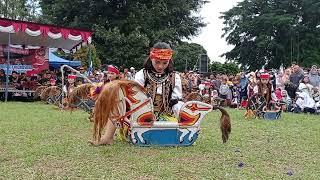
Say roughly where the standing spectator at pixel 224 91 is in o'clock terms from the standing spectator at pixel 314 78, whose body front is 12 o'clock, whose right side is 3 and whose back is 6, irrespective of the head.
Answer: The standing spectator at pixel 224 91 is roughly at 2 o'clock from the standing spectator at pixel 314 78.

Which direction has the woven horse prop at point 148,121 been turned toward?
to the viewer's left

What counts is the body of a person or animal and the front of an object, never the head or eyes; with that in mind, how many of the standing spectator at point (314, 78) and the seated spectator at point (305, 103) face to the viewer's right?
0

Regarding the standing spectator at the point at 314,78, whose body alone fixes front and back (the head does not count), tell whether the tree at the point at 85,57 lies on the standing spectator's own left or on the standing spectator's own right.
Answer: on the standing spectator's own right

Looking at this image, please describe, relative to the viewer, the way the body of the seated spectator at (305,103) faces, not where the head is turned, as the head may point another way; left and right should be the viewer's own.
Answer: facing the viewer and to the left of the viewer

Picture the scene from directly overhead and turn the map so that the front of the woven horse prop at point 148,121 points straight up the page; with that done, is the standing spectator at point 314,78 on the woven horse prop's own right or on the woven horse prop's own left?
on the woven horse prop's own right

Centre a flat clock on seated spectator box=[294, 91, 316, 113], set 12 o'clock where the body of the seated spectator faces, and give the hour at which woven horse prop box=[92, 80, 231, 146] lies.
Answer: The woven horse prop is roughly at 11 o'clock from the seated spectator.

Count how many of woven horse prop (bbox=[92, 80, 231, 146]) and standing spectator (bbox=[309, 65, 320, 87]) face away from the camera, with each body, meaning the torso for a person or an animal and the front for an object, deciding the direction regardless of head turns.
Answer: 0

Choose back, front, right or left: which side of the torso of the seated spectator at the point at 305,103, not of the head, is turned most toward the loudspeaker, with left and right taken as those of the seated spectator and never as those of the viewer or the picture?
right

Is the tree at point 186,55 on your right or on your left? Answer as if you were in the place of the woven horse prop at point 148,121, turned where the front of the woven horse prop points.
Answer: on your right

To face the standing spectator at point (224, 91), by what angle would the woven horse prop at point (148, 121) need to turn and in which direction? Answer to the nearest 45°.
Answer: approximately 90° to its right

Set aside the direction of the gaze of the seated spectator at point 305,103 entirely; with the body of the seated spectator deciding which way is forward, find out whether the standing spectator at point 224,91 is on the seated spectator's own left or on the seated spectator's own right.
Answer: on the seated spectator's own right
